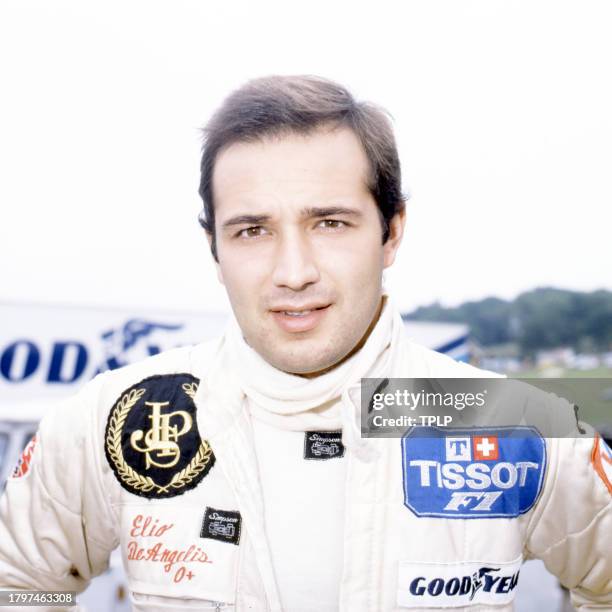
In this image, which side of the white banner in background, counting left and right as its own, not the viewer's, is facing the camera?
front

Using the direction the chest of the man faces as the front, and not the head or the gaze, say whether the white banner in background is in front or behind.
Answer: behind

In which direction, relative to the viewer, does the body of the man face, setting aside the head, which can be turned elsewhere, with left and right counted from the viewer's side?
facing the viewer

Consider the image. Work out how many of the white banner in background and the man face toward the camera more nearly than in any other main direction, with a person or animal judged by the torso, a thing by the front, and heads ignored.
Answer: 2

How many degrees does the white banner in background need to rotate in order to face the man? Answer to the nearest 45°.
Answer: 0° — it already faces them
